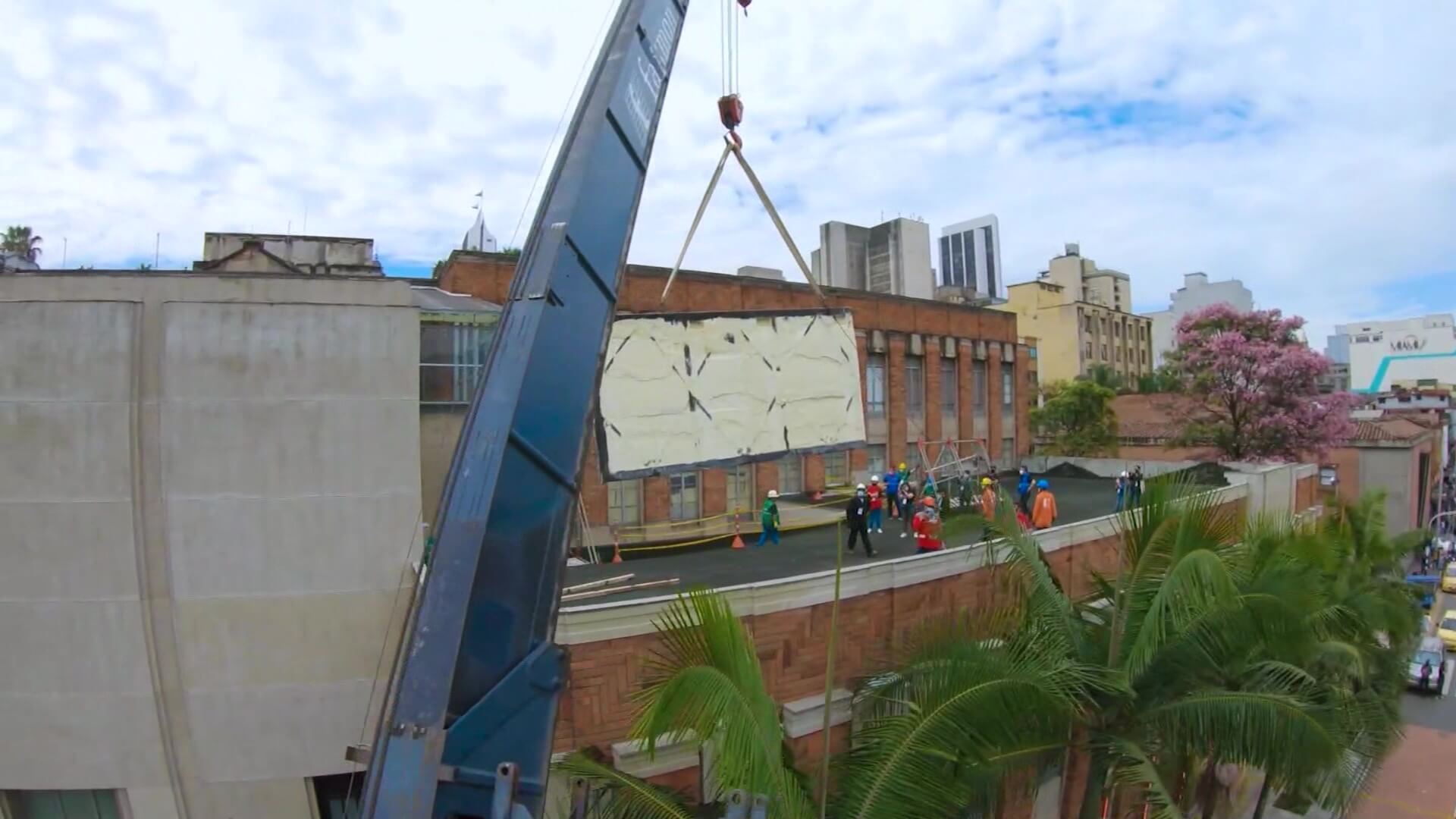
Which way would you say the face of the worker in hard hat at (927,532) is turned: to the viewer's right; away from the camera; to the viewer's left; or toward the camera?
away from the camera

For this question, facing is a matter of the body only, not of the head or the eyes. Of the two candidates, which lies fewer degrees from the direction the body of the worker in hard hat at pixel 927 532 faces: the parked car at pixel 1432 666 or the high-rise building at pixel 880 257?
the high-rise building

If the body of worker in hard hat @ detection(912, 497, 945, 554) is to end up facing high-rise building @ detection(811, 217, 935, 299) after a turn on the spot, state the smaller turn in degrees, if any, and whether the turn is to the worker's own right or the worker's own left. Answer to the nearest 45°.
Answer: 0° — they already face it

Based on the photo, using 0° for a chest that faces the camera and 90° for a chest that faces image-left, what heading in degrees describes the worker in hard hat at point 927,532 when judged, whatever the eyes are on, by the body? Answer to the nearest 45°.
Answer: approximately 180°
